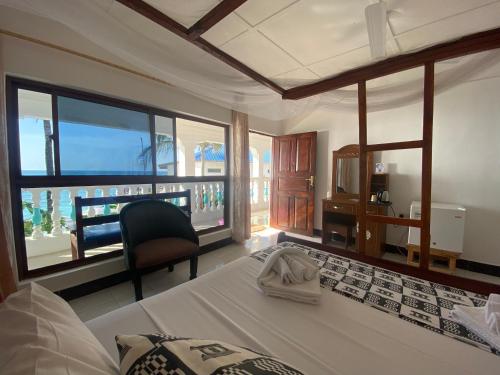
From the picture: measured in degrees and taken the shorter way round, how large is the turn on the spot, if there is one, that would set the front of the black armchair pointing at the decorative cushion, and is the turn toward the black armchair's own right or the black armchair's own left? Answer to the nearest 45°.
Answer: approximately 45° to the black armchair's own right

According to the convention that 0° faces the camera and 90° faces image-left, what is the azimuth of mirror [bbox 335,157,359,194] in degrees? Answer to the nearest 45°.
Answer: approximately 0°

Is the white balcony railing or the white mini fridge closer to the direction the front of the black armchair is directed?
the white mini fridge

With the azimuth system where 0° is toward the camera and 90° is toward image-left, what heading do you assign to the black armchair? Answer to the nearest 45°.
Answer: approximately 315°

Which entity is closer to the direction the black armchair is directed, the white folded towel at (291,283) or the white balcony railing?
the white folded towel

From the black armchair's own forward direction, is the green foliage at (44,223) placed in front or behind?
behind

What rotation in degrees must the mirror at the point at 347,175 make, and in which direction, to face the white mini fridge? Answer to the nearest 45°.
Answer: approximately 45° to its left
